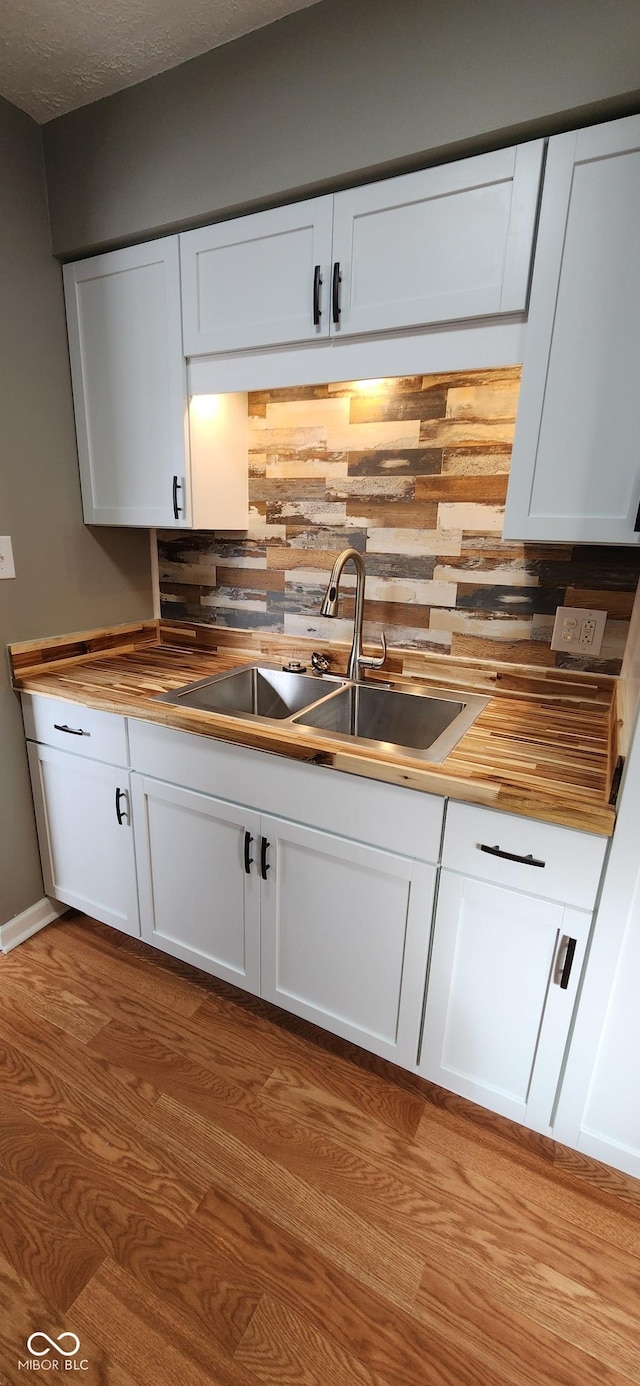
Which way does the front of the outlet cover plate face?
toward the camera

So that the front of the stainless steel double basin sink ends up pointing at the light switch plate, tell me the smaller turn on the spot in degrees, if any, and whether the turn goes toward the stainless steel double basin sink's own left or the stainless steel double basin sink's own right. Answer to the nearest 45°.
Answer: approximately 45° to the stainless steel double basin sink's own right

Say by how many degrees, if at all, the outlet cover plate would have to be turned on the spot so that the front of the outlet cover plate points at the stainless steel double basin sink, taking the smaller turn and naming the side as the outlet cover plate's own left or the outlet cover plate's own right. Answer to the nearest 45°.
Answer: approximately 90° to the outlet cover plate's own right

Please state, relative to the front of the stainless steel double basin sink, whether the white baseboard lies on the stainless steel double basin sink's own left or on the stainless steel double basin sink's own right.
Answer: on the stainless steel double basin sink's own right

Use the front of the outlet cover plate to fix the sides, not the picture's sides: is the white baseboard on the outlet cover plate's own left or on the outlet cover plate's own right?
on the outlet cover plate's own right

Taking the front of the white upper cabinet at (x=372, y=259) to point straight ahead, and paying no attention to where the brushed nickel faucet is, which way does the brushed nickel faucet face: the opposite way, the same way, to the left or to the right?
the same way

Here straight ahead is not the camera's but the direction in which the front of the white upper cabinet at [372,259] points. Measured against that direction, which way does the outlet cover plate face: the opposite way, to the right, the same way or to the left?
the same way

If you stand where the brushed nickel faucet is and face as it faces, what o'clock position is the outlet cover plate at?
The outlet cover plate is roughly at 8 o'clock from the brushed nickel faucet.

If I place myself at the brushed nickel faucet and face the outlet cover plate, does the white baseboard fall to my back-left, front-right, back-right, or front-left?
back-right

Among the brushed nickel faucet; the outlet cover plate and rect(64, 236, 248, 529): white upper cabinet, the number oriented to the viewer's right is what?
0

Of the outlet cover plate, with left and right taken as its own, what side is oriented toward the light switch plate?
right

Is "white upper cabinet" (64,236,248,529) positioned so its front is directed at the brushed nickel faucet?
no

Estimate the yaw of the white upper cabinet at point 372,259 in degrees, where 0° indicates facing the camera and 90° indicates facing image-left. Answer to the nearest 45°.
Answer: approximately 45°

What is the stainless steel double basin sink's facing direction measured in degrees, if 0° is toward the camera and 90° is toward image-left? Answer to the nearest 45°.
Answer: approximately 45°

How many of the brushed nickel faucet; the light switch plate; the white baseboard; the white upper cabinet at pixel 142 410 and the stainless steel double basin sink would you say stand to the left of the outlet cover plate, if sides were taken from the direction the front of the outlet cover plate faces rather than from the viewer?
0

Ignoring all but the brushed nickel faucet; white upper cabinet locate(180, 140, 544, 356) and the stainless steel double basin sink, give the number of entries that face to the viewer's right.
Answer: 0

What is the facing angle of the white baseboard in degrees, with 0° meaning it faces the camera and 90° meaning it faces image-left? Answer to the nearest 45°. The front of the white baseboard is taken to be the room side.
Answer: approximately 315°

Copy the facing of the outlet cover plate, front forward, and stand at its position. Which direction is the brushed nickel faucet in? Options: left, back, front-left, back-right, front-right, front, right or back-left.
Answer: right
